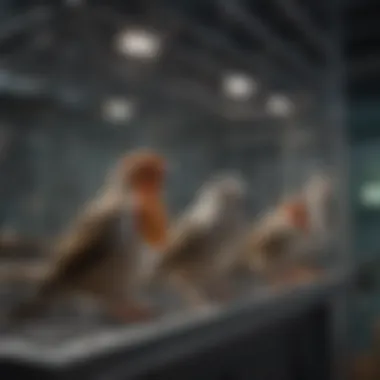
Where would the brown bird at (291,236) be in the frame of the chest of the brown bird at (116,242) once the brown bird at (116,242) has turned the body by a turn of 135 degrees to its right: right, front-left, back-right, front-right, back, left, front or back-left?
back

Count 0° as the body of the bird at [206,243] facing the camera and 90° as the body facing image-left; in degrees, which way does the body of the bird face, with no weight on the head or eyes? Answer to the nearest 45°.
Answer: approximately 270°

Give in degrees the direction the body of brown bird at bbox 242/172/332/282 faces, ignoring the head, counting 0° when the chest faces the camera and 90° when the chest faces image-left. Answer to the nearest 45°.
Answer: approximately 270°

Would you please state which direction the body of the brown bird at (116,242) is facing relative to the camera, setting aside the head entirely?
to the viewer's right
